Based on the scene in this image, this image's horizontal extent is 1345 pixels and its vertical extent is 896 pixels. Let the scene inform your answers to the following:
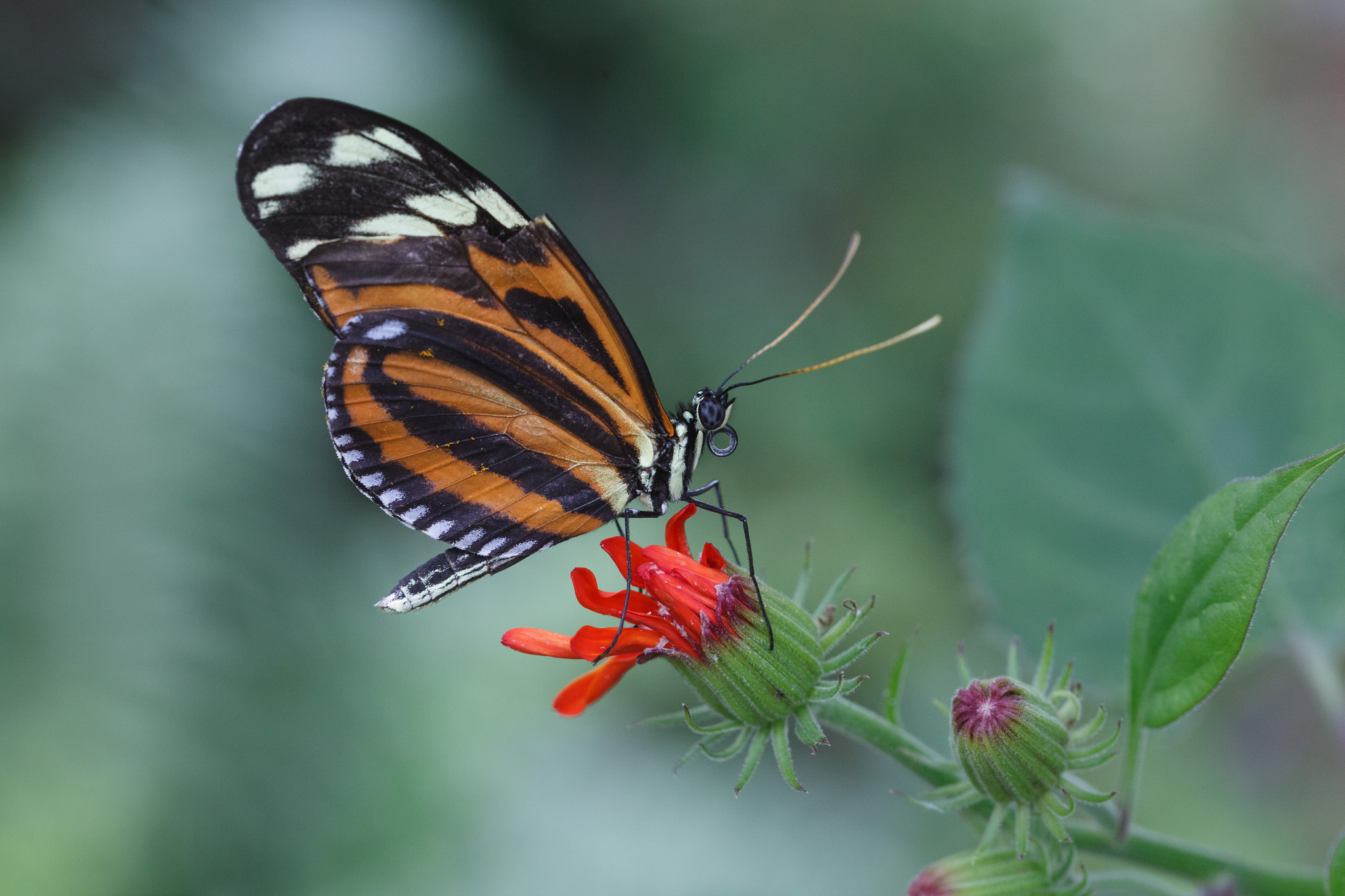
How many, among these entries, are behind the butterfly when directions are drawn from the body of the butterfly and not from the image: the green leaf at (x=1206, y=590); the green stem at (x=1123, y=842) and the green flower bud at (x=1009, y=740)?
0

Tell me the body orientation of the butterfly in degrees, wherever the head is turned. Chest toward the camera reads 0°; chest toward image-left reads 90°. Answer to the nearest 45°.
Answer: approximately 270°

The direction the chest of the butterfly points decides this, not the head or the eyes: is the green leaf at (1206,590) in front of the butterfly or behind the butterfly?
in front

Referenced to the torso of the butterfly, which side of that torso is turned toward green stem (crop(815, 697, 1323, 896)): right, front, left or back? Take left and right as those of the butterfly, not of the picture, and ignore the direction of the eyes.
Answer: front
